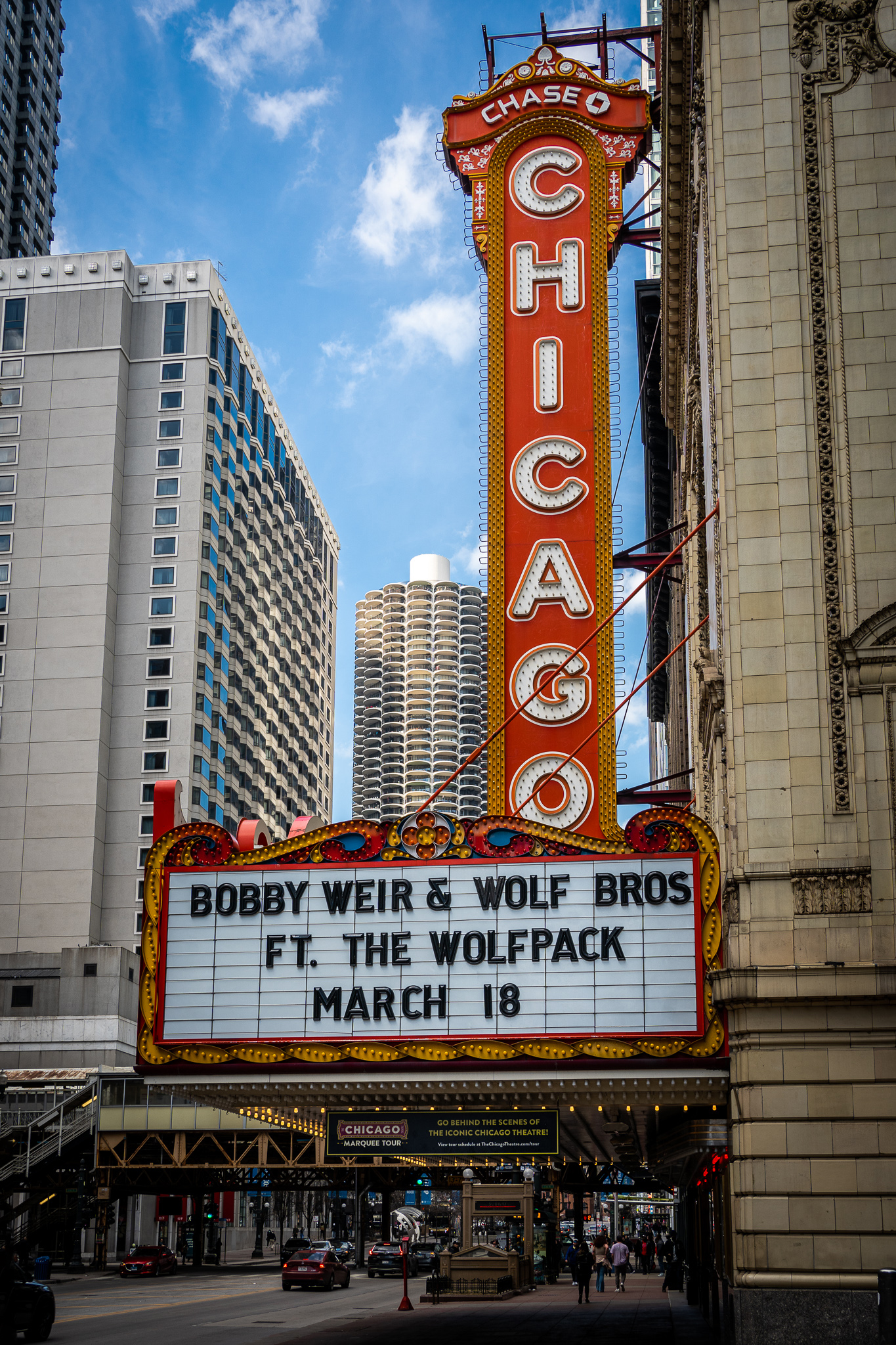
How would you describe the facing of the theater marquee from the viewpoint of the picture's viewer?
facing the viewer

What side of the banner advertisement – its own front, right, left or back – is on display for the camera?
front

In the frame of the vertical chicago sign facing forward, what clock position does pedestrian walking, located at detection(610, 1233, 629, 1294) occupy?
The pedestrian walking is roughly at 6 o'clock from the vertical chicago sign.

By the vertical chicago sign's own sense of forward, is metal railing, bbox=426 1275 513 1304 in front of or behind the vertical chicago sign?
behind

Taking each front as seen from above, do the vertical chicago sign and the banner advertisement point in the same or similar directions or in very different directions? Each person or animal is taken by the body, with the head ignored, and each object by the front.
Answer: same or similar directions

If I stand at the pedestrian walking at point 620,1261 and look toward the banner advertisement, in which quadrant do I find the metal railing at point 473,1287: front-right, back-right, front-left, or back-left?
front-right

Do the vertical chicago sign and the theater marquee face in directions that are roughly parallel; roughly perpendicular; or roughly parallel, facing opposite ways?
roughly parallel

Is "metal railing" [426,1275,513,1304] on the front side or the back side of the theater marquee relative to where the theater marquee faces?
on the back side

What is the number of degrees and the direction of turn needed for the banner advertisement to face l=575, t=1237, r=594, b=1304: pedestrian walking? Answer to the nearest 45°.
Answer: approximately 180°
